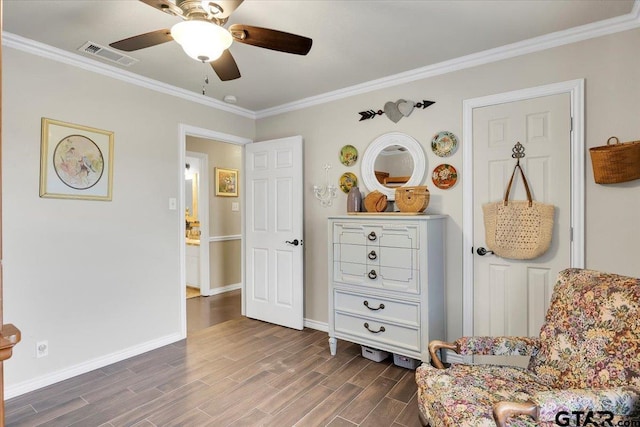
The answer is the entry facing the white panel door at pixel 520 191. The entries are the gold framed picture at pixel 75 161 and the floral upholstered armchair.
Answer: the gold framed picture

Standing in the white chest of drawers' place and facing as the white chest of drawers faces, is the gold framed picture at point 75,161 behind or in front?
in front

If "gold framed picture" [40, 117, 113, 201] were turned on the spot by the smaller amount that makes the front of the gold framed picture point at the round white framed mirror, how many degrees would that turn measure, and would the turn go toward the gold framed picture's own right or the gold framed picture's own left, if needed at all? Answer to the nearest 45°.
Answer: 0° — it already faces it

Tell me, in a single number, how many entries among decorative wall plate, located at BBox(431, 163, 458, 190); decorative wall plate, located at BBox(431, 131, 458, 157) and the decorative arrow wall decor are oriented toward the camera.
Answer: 3

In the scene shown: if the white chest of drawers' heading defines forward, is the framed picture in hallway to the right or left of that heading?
on its right

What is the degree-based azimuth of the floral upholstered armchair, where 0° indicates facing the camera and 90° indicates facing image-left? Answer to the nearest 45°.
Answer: approximately 45°

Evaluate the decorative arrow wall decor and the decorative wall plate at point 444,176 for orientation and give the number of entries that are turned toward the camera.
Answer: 2

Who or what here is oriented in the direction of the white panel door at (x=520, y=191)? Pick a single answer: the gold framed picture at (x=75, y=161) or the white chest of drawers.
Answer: the gold framed picture

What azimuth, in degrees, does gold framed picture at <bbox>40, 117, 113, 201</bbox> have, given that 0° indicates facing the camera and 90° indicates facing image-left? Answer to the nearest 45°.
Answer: approximately 315°

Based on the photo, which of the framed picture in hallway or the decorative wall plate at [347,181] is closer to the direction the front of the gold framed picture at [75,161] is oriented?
the decorative wall plate

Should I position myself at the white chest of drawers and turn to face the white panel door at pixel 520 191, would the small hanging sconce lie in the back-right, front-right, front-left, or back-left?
back-left

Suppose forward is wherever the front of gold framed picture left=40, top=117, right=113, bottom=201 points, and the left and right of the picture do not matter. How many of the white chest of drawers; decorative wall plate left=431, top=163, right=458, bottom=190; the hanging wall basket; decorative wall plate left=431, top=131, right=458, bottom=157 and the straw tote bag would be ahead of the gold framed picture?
5
